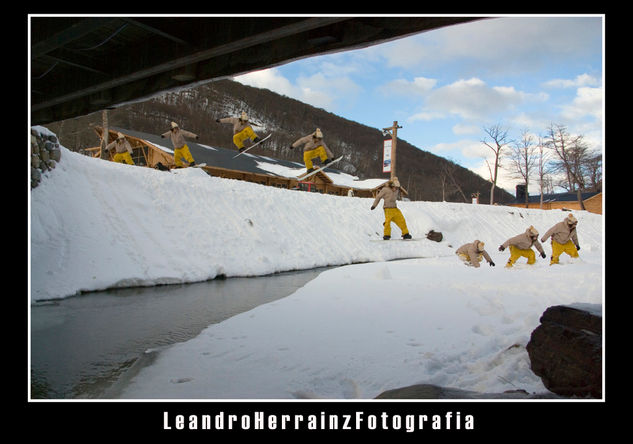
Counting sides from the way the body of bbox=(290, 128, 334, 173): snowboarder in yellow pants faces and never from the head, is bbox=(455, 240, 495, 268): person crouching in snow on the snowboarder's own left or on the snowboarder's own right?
on the snowboarder's own left

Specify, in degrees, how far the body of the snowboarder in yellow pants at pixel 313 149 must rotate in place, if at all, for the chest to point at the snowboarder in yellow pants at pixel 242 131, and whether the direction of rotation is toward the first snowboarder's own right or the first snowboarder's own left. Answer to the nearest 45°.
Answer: approximately 135° to the first snowboarder's own right

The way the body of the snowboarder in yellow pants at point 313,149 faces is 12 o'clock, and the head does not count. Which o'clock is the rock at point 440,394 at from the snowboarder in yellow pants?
The rock is roughly at 12 o'clock from the snowboarder in yellow pants.

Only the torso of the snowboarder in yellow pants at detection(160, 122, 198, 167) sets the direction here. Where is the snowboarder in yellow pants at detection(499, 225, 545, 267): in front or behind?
in front

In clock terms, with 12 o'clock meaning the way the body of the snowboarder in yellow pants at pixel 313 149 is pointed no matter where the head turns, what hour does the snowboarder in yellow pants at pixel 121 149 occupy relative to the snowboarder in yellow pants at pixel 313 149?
the snowboarder in yellow pants at pixel 121 149 is roughly at 4 o'clock from the snowboarder in yellow pants at pixel 313 149.

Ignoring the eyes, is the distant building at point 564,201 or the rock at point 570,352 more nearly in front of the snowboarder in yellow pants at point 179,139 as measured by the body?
the rock

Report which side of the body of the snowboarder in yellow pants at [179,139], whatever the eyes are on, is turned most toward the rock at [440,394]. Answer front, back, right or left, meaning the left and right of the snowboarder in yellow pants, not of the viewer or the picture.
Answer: front

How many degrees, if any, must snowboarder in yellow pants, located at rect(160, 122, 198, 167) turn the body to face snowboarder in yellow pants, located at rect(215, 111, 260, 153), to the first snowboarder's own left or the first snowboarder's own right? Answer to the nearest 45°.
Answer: approximately 45° to the first snowboarder's own left

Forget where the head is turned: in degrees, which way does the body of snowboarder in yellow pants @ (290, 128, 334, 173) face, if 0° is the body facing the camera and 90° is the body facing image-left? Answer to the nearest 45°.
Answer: approximately 0°

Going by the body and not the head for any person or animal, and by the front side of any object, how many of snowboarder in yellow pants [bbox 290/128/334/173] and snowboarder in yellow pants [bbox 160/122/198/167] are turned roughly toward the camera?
2
